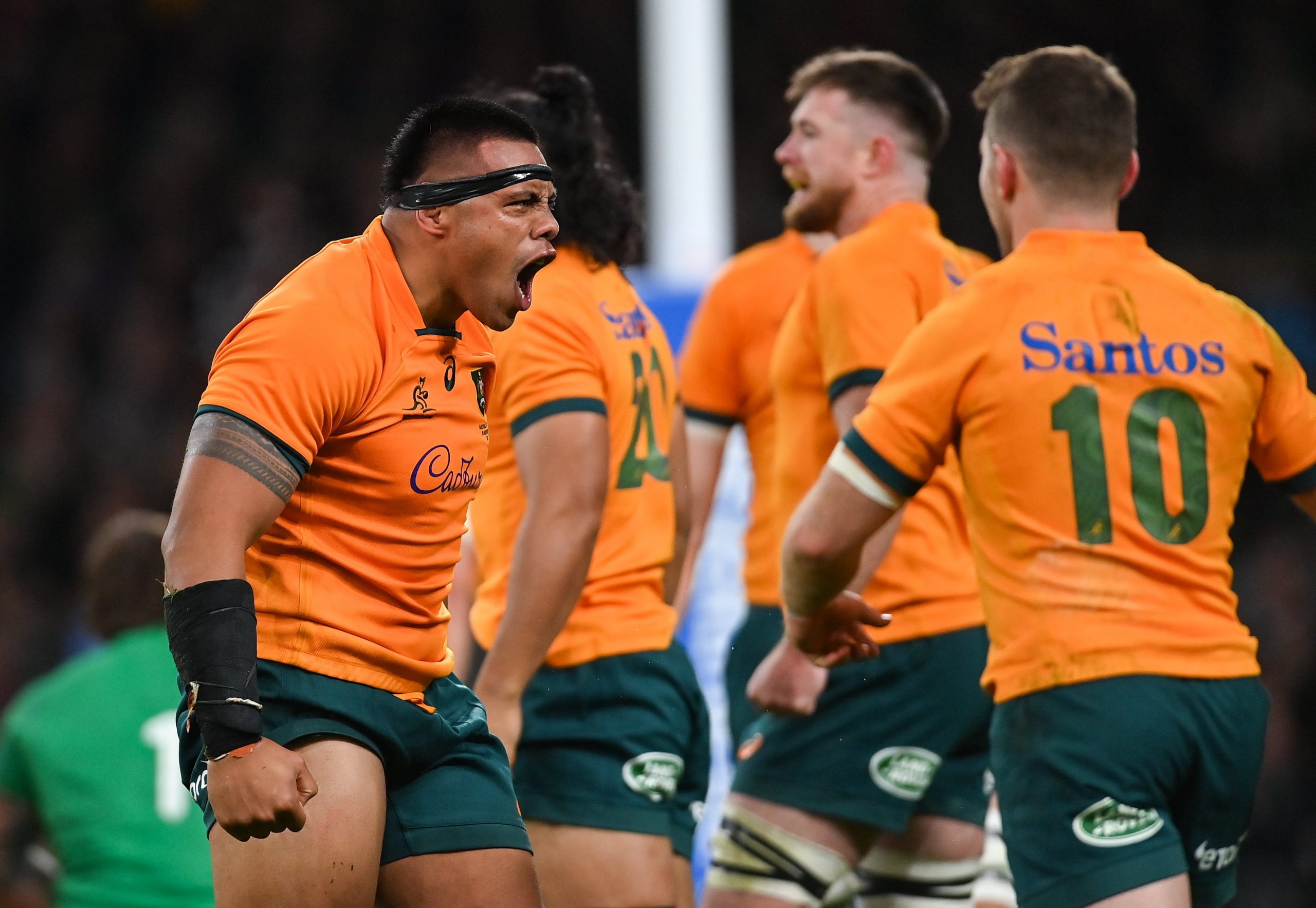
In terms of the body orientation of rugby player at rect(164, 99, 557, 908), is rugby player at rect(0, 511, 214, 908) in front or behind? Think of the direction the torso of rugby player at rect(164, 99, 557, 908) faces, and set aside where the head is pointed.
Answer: behind

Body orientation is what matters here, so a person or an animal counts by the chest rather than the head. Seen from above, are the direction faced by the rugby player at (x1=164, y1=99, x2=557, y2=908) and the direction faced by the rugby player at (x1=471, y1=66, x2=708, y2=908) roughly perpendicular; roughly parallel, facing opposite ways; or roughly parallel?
roughly parallel, facing opposite ways

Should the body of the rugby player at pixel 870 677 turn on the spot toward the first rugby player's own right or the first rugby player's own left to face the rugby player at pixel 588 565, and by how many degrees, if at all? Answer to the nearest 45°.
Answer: approximately 45° to the first rugby player's own left

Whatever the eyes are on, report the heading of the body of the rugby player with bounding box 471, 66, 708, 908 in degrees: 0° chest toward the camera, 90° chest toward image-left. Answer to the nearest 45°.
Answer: approximately 135°

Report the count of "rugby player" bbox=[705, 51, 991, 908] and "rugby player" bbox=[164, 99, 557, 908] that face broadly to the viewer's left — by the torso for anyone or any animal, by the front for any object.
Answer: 1

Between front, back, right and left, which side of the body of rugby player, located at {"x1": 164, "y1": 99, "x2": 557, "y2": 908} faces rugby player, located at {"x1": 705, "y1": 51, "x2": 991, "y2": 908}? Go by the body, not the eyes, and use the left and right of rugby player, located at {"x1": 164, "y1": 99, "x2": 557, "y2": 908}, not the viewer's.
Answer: left

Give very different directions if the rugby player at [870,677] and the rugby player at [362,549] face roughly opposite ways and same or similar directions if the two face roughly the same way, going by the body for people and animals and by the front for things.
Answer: very different directions

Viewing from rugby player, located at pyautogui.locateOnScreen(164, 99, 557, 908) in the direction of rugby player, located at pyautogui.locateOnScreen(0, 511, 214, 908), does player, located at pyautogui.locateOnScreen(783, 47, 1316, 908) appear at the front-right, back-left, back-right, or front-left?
back-right

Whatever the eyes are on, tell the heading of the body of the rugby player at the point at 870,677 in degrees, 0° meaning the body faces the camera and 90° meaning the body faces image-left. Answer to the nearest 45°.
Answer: approximately 90°

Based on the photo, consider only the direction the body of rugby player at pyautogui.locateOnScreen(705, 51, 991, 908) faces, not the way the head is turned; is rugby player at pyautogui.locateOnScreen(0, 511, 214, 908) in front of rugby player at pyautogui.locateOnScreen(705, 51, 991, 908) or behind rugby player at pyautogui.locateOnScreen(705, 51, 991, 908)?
in front

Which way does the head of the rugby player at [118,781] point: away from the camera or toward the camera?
away from the camera

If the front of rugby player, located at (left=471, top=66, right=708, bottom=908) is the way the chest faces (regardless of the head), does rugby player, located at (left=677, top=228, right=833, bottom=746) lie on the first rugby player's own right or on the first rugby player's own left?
on the first rugby player's own right

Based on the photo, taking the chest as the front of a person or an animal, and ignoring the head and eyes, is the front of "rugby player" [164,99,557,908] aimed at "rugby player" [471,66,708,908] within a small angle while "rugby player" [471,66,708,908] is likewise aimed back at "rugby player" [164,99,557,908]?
no

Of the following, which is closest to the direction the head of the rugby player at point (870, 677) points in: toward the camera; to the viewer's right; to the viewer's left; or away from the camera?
to the viewer's left

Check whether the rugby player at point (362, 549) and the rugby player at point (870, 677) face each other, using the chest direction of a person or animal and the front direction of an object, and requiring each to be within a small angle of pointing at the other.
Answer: no

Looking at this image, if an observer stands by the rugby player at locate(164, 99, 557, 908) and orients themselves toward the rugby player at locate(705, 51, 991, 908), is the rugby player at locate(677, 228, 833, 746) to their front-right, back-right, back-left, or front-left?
front-left

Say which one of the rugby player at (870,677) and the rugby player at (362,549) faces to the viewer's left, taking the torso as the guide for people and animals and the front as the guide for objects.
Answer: the rugby player at (870,677)

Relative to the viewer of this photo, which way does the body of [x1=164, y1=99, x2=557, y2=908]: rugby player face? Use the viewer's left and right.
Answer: facing the viewer and to the right of the viewer
